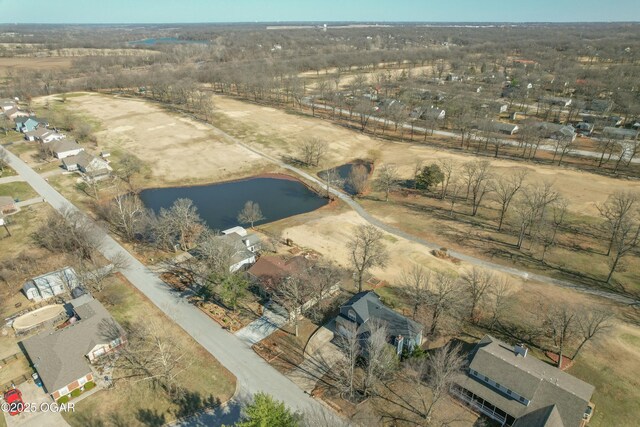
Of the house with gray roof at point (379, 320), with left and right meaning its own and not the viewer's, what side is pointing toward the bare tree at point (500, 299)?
back

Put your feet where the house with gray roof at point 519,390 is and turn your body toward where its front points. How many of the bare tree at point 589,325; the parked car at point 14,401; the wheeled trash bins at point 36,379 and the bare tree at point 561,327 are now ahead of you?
2

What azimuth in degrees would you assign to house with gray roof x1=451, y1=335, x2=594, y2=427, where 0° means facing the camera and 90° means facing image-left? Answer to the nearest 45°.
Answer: approximately 45°

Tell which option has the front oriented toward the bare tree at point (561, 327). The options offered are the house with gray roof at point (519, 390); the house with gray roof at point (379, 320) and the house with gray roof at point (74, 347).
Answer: the house with gray roof at point (74, 347)

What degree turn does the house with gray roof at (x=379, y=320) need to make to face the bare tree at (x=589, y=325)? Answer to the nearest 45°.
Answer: approximately 135° to its left

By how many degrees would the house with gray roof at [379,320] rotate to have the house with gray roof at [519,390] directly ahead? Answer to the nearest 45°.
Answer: approximately 90° to its left

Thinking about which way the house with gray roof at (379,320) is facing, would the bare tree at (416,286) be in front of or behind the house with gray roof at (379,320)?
behind

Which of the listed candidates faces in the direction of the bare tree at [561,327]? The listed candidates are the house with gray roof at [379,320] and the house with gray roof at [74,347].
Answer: the house with gray roof at [74,347]

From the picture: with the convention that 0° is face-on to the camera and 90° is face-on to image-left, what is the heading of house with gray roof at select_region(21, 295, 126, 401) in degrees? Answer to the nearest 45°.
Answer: approximately 315°
